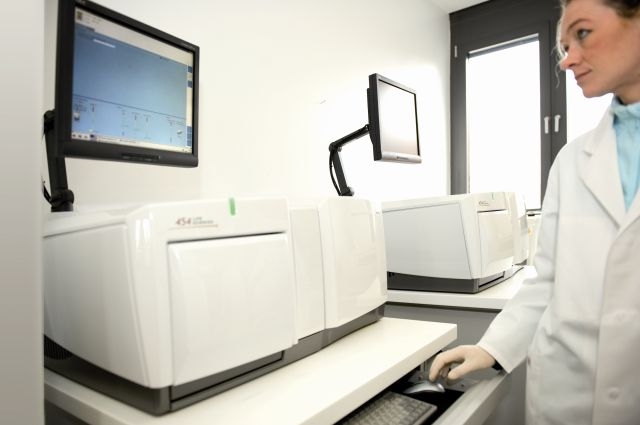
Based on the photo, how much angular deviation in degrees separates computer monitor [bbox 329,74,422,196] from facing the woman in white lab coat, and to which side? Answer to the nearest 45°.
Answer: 0° — it already faces them

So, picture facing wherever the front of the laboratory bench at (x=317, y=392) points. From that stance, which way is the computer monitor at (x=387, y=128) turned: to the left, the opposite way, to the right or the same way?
the same way

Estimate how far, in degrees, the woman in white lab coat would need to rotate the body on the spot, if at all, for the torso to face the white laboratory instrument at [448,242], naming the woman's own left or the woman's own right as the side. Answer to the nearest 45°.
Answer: approximately 90° to the woman's own right

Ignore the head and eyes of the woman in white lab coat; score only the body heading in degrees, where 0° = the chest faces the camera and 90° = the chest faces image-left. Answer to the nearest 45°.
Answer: approximately 45°

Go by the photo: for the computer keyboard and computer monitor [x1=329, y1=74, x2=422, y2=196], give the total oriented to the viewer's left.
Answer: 0

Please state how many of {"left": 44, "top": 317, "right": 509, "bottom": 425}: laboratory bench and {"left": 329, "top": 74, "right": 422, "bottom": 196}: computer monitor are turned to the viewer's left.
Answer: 0

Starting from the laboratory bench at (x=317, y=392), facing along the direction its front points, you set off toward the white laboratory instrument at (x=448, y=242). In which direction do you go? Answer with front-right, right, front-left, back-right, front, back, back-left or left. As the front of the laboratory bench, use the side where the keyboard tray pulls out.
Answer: left

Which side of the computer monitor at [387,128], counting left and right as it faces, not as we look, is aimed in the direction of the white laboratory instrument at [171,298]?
right

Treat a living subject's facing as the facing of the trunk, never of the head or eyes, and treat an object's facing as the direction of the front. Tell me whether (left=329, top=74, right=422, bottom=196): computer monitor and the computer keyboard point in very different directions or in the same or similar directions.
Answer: same or similar directions

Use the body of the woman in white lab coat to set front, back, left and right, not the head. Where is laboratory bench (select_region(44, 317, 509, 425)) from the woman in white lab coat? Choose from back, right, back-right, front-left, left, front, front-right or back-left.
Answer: front

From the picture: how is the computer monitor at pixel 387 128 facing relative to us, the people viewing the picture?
facing the viewer and to the right of the viewer

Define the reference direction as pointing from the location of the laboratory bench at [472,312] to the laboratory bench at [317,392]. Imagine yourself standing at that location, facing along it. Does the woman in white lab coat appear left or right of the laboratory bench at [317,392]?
left
